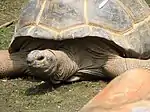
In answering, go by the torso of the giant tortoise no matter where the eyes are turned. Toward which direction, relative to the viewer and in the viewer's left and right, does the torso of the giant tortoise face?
facing the viewer and to the left of the viewer
